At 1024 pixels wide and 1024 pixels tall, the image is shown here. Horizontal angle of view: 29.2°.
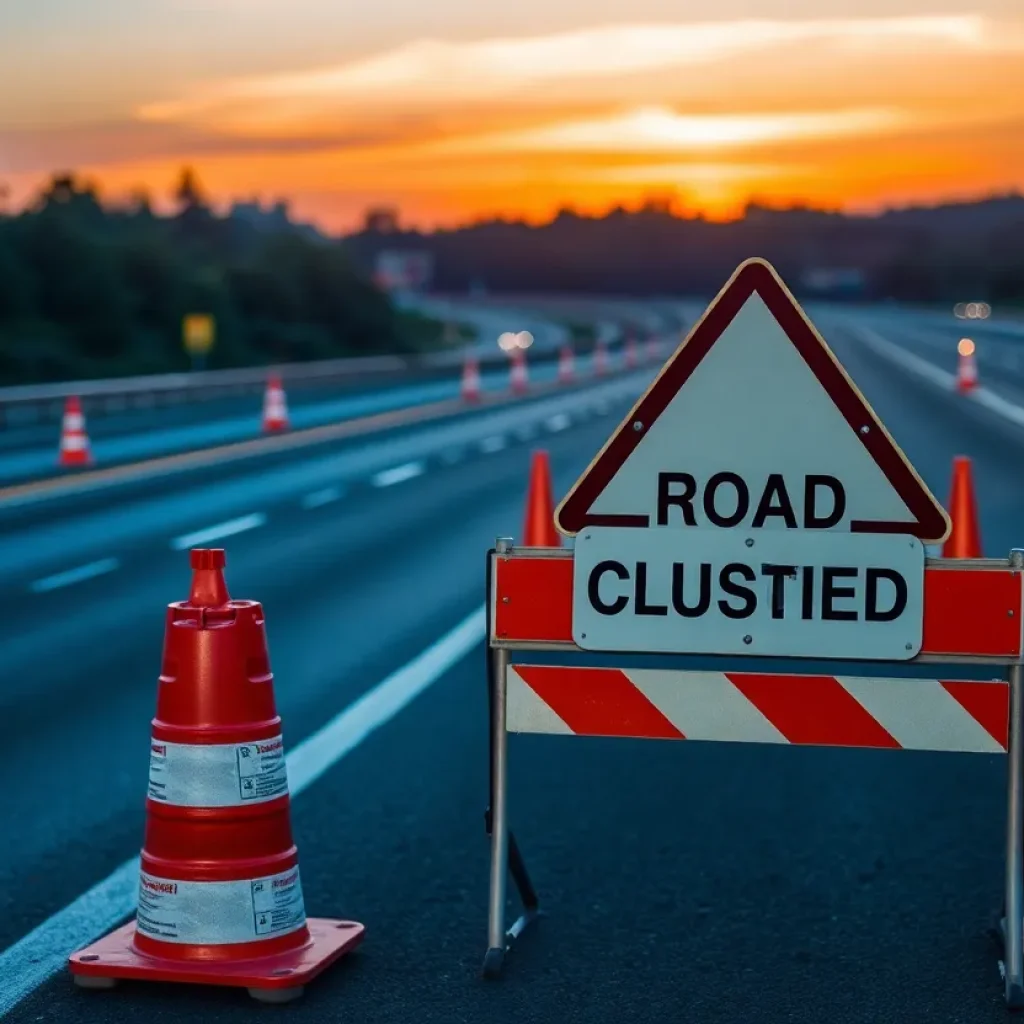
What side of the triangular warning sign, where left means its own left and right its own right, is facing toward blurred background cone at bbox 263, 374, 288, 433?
back

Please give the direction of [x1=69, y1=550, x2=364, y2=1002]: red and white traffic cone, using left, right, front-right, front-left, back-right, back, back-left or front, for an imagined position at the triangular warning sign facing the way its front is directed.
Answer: right

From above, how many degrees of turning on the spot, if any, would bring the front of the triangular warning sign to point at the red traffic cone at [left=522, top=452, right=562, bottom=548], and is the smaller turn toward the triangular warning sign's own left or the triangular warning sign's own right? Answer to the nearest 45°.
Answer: approximately 180°

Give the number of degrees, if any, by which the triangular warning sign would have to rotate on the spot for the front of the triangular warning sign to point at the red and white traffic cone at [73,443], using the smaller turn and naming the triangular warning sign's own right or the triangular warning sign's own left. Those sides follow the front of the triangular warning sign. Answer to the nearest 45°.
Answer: approximately 135° to the triangular warning sign's own right

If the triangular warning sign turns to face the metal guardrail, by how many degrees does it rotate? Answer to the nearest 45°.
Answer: approximately 180°

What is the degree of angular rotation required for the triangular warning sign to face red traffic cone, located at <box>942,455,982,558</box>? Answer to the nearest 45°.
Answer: approximately 180°

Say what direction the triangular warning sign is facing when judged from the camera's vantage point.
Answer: facing the viewer
